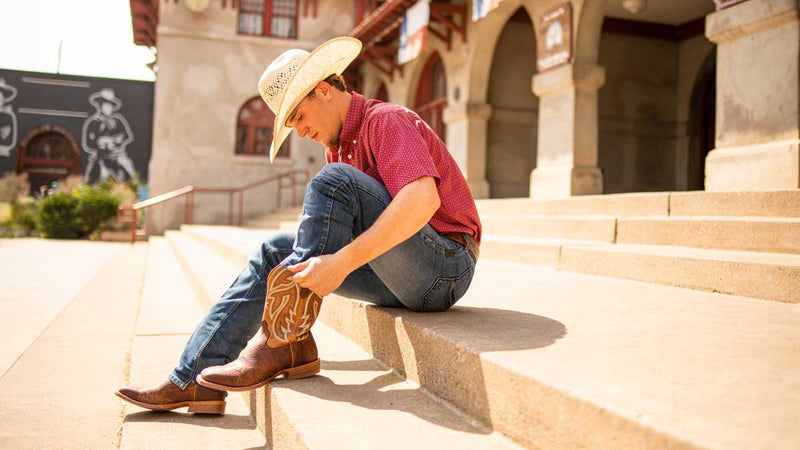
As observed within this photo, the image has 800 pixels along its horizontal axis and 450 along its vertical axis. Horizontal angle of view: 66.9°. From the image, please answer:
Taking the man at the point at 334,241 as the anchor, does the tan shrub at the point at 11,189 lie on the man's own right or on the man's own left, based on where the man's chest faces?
on the man's own right

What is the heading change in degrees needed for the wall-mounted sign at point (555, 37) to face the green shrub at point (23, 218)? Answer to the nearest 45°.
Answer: approximately 90° to its right

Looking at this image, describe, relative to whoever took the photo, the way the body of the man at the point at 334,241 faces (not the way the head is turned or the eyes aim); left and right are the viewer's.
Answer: facing to the left of the viewer

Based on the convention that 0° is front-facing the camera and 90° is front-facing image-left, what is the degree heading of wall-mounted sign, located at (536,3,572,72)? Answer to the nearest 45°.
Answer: approximately 45°

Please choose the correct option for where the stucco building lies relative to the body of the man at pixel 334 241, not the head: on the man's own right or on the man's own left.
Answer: on the man's own right

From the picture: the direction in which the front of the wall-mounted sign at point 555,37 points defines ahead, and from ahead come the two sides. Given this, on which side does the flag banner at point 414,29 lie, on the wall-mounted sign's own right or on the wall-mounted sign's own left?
on the wall-mounted sign's own right

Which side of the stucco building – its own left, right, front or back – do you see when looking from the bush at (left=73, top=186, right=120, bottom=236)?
right

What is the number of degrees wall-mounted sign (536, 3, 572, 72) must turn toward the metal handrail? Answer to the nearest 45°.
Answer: approximately 90° to its right

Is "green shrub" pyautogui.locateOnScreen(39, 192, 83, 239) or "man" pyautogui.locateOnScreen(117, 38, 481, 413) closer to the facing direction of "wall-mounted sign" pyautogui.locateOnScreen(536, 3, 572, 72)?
the man

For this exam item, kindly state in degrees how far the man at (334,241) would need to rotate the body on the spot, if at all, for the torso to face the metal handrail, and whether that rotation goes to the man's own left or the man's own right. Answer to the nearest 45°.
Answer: approximately 90° to the man's own right

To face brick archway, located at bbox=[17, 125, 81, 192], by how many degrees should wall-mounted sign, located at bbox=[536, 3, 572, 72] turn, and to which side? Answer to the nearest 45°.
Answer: approximately 90° to its right

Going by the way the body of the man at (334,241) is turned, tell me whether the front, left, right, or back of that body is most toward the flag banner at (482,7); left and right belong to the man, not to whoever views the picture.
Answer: right

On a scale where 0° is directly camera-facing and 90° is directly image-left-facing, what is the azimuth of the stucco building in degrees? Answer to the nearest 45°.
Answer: approximately 45°

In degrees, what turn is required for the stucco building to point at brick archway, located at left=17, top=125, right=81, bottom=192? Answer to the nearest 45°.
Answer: approximately 90° to its right
